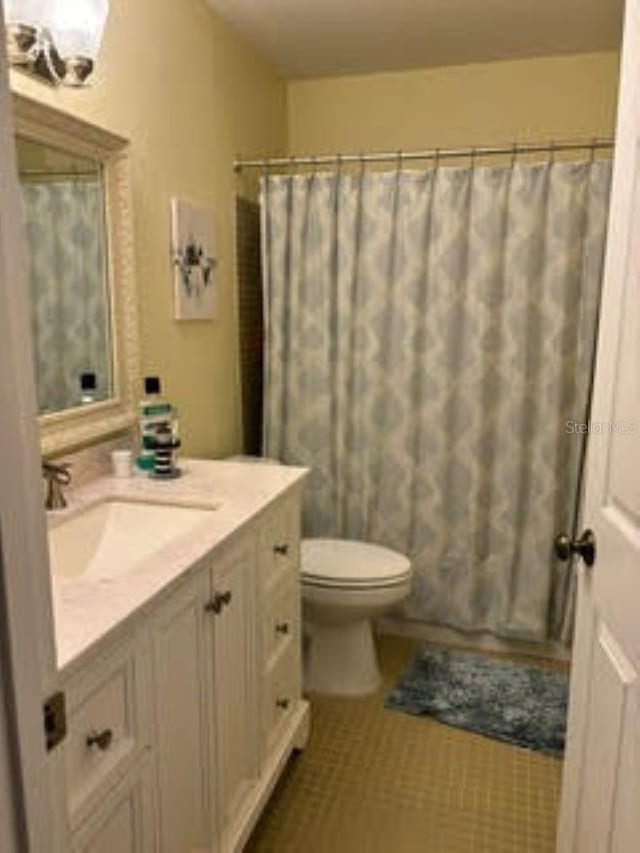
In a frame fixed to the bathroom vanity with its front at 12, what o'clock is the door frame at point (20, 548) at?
The door frame is roughly at 2 o'clock from the bathroom vanity.

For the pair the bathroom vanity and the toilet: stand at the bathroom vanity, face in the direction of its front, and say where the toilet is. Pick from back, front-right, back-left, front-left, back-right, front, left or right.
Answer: left

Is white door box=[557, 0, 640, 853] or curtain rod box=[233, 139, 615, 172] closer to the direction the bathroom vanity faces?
the white door

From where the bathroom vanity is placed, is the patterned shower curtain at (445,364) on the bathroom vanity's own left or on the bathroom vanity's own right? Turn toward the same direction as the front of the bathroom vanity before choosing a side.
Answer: on the bathroom vanity's own left

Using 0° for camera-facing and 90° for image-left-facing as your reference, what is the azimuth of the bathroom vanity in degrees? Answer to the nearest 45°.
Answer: approximately 315°

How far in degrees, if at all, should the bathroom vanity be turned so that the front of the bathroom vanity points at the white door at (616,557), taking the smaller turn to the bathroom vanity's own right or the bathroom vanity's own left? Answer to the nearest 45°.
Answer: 0° — it already faces it

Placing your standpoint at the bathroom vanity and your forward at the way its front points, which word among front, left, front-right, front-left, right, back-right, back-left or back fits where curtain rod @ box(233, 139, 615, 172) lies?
left
